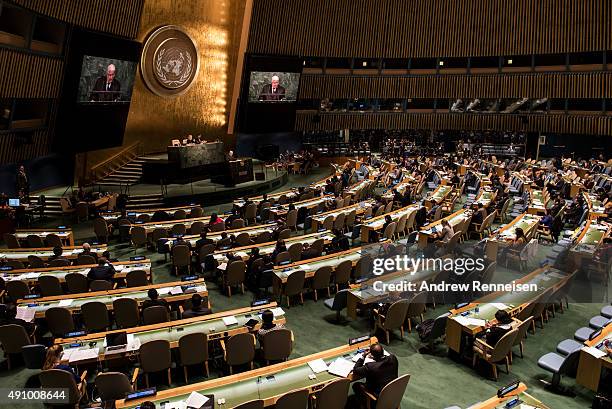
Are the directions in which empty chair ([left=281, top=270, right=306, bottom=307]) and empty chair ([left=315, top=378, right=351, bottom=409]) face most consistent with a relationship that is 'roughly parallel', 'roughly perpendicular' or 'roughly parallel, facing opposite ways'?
roughly parallel

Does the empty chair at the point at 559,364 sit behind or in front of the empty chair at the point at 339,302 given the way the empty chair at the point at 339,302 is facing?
behind

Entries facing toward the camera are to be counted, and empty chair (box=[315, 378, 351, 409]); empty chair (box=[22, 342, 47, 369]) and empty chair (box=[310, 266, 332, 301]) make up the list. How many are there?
0

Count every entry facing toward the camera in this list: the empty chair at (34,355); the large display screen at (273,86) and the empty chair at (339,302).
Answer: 1

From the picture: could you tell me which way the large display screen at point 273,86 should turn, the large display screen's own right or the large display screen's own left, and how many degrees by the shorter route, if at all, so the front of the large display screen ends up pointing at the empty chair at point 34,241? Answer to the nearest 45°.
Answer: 0° — it already faces it

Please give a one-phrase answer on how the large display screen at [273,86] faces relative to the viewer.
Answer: facing the viewer

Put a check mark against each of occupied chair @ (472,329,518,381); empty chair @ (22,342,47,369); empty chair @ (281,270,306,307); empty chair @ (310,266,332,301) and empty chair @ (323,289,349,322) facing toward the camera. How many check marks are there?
0

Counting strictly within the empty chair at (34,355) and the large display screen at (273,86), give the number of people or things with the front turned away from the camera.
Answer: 1

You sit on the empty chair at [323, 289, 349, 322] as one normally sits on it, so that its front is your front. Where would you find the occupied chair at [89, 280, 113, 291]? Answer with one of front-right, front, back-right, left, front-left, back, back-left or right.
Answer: front-left

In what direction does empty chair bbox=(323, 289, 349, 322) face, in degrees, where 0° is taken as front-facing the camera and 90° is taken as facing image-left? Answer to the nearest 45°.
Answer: approximately 135°

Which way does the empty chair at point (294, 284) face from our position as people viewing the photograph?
facing away from the viewer and to the left of the viewer

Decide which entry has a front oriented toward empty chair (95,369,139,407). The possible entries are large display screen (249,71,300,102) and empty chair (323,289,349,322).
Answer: the large display screen

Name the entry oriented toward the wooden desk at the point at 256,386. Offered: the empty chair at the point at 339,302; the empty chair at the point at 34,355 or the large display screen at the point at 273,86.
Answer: the large display screen

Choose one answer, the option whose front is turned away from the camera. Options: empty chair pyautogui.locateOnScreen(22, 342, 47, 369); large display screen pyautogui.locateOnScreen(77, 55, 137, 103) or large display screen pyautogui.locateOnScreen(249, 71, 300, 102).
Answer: the empty chair

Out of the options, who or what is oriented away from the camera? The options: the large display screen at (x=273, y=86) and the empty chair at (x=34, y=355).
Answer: the empty chair

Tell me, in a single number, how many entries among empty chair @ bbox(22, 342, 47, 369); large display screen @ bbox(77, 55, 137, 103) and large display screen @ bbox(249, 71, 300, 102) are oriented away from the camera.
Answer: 1

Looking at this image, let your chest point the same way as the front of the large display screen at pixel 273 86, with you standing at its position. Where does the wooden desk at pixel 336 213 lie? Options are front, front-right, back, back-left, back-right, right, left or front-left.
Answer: front
